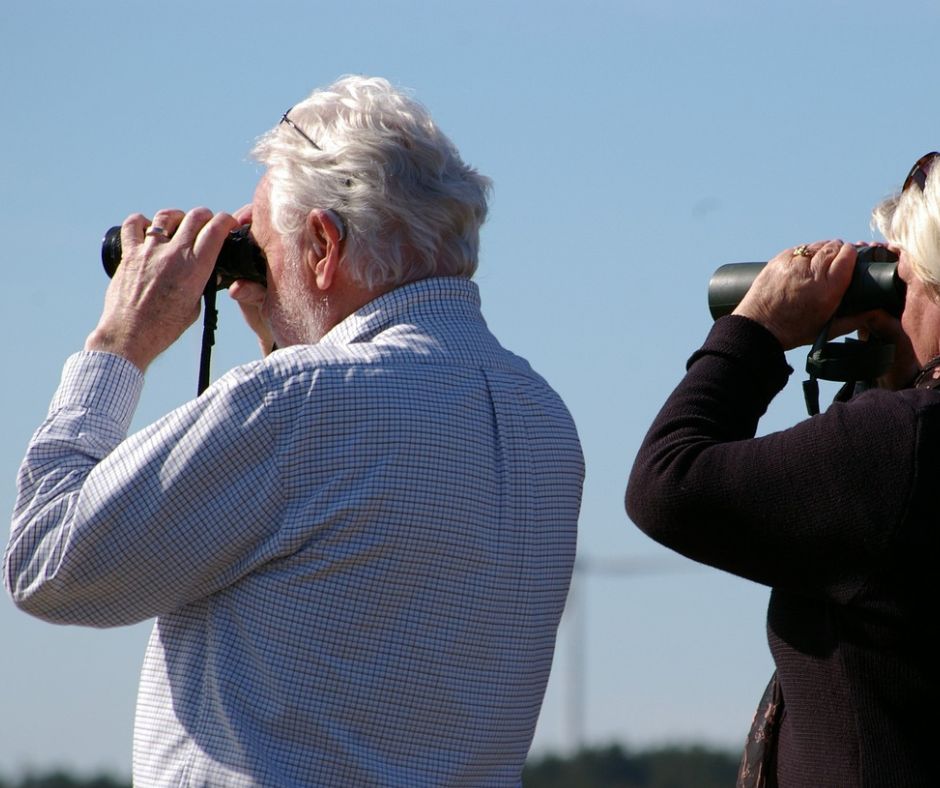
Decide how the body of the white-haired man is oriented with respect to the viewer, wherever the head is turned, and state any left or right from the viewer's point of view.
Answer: facing away from the viewer and to the left of the viewer

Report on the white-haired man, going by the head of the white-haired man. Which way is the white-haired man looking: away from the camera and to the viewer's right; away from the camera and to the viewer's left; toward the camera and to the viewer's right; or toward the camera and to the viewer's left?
away from the camera and to the viewer's left
